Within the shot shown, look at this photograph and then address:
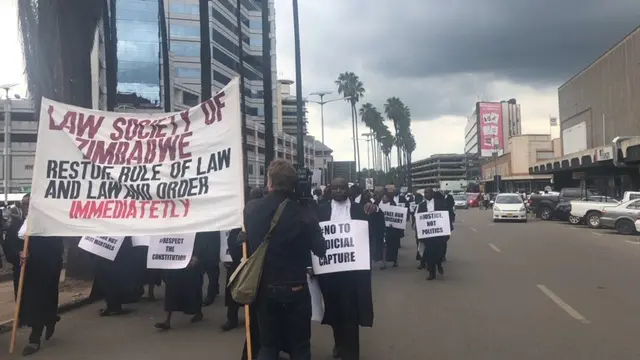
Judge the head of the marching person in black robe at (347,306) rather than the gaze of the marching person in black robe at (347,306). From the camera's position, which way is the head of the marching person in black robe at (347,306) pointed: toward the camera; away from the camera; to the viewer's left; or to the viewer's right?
toward the camera

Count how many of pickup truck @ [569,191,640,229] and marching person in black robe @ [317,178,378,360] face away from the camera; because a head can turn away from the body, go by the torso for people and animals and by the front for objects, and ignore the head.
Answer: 0

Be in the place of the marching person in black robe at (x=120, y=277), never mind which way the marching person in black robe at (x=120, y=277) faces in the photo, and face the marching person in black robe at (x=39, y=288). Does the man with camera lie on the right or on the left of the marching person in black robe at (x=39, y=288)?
left

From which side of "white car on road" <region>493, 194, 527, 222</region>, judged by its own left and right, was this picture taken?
front

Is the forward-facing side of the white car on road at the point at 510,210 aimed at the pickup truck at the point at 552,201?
no

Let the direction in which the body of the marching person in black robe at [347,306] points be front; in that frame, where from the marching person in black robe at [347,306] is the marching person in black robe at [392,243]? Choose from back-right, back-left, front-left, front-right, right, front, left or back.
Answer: back

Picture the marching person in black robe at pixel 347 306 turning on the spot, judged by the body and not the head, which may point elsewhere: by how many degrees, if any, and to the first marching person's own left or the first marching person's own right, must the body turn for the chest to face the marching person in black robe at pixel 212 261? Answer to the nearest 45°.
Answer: approximately 135° to the first marching person's own right

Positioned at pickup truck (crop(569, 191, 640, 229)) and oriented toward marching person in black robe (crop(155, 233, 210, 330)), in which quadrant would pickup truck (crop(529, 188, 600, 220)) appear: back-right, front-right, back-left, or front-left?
back-right

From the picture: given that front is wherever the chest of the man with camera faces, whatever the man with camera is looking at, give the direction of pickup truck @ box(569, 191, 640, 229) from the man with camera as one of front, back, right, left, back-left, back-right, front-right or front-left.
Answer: front-right

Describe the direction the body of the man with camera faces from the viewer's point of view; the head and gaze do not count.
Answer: away from the camera

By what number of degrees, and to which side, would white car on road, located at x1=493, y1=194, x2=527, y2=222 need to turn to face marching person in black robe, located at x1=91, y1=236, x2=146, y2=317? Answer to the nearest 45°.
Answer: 0° — it already faces them

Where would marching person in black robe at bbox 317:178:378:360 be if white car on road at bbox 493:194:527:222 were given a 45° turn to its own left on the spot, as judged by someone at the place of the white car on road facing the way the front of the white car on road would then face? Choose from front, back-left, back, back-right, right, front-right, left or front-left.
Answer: front-right

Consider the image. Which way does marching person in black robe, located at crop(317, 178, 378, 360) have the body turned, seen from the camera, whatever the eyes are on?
toward the camera

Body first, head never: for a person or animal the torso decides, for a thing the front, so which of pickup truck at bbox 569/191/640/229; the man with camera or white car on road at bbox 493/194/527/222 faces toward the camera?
the white car on road

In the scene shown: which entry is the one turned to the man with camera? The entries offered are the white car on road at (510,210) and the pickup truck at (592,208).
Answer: the white car on road
